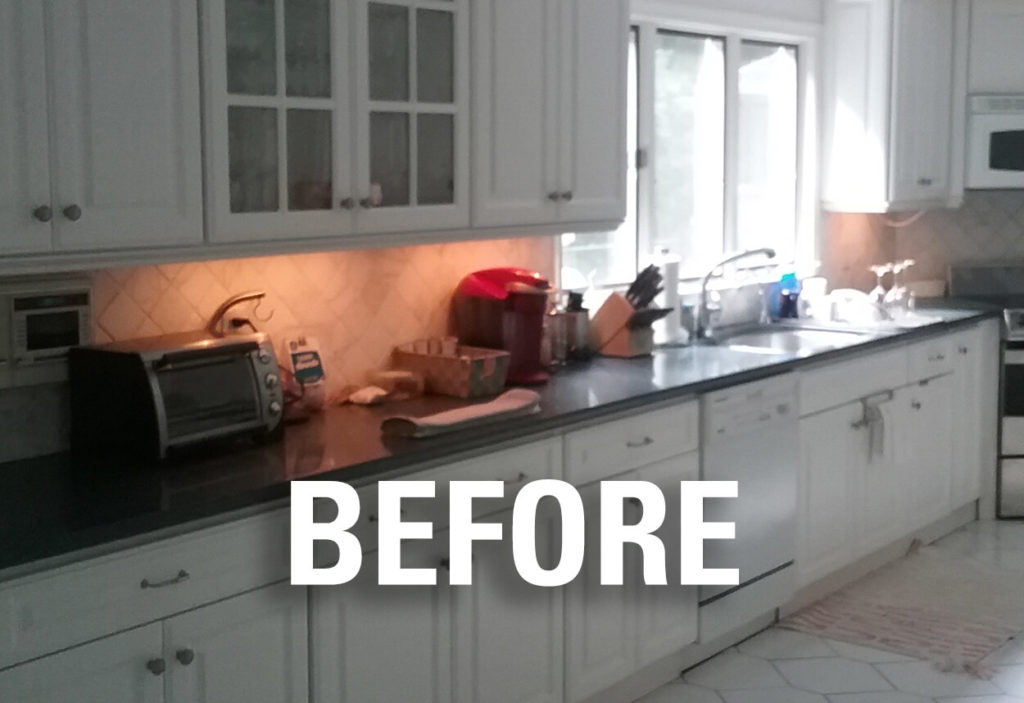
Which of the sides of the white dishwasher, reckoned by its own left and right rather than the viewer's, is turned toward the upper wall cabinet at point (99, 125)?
right

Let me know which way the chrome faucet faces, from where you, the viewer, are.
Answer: facing to the right of the viewer

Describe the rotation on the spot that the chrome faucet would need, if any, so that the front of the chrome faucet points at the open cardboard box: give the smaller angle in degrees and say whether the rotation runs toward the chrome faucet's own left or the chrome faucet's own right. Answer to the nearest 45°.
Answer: approximately 135° to the chrome faucet's own right

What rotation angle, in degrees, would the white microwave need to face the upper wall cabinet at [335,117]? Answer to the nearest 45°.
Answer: approximately 45° to its right

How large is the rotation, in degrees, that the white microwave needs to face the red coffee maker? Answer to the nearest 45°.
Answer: approximately 45° to its right

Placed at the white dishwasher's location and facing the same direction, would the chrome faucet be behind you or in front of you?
behind
